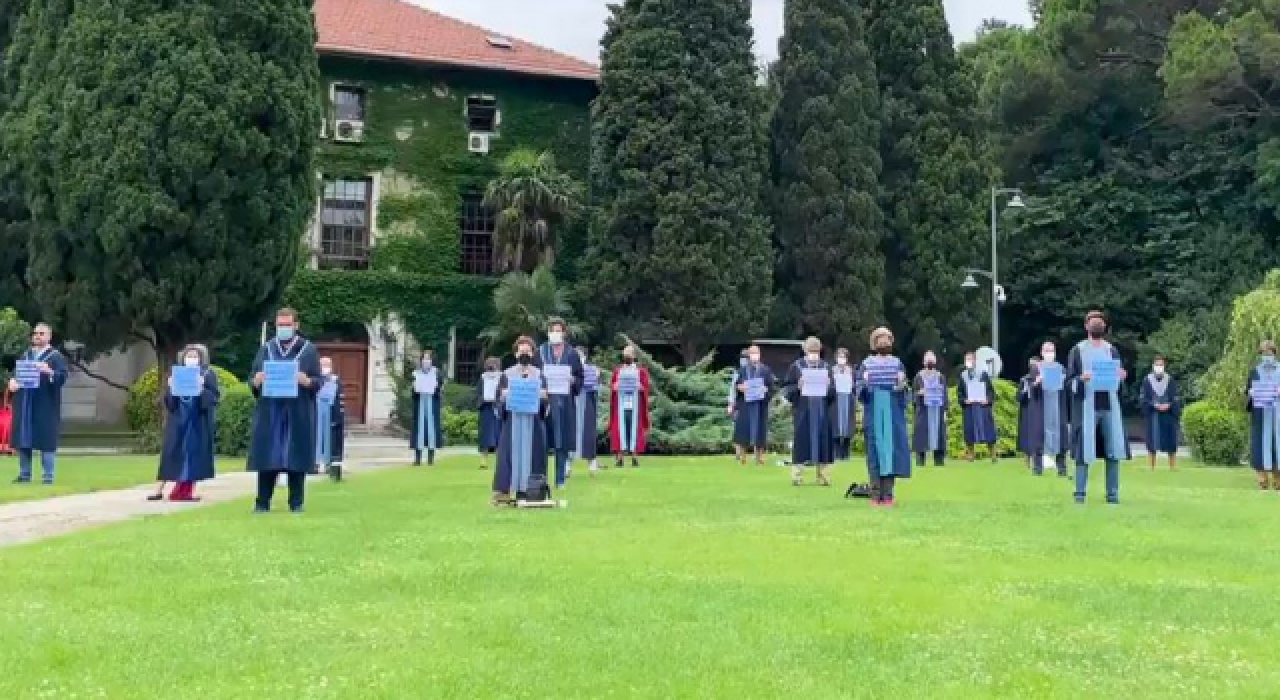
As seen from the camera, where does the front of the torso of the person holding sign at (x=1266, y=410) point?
toward the camera

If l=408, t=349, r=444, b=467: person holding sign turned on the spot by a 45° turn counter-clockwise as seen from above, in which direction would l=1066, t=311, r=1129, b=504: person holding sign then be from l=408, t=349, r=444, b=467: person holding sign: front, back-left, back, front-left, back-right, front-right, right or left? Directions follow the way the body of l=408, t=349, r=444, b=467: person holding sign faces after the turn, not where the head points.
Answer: front

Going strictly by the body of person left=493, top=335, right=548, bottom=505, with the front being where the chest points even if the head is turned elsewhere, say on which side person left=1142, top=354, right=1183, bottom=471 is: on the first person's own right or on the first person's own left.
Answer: on the first person's own left

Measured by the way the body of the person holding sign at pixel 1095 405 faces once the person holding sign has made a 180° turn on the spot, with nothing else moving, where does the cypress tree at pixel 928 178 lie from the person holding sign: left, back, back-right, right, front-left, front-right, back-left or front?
front

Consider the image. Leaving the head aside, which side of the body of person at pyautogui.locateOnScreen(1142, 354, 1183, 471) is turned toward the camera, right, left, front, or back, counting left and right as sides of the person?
front

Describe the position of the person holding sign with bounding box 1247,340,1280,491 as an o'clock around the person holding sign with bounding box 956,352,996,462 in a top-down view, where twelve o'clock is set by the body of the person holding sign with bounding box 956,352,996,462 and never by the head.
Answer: the person holding sign with bounding box 1247,340,1280,491 is roughly at 11 o'clock from the person holding sign with bounding box 956,352,996,462.

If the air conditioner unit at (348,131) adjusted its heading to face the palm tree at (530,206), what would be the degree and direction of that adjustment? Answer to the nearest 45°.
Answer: approximately 45° to its left

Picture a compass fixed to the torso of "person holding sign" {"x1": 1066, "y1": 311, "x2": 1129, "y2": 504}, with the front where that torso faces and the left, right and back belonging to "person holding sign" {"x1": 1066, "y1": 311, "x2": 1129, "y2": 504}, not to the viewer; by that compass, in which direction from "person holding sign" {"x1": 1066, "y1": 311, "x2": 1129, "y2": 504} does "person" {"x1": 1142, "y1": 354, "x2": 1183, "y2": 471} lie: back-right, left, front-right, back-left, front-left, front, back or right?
back

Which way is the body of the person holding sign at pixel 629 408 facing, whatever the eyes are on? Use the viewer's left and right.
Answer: facing the viewer

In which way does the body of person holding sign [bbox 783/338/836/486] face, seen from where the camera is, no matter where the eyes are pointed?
toward the camera

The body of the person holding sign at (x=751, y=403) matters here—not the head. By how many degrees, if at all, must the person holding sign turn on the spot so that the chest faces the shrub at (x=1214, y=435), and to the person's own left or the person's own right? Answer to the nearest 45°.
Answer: approximately 90° to the person's own left

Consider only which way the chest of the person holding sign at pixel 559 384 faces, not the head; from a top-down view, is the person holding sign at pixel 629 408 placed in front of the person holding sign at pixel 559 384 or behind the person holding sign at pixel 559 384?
behind
